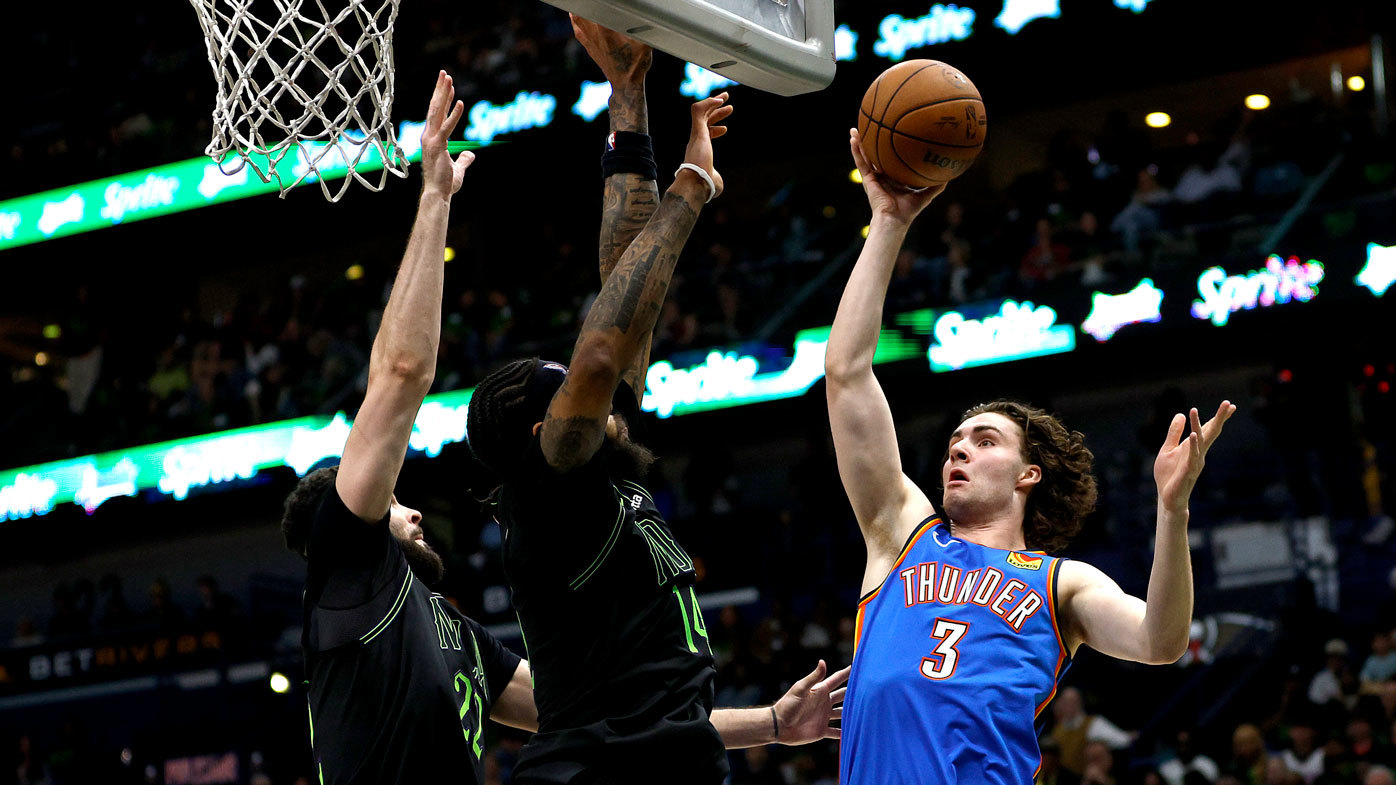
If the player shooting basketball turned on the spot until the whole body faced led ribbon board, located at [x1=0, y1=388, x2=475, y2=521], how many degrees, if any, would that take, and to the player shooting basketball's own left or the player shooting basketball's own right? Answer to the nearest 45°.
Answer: approximately 90° to the player shooting basketball's own right

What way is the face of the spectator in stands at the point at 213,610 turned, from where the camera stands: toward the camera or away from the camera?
toward the camera

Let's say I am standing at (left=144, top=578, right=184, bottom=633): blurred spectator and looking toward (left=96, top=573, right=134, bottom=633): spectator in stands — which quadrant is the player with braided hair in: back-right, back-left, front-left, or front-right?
back-left

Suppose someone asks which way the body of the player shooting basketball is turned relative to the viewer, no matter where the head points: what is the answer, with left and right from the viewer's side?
facing the viewer and to the left of the viewer

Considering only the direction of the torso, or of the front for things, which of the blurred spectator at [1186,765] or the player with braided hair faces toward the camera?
the blurred spectator

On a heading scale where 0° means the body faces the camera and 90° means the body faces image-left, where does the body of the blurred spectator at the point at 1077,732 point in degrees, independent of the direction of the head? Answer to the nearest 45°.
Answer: approximately 0°

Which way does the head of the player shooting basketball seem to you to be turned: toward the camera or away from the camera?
toward the camera

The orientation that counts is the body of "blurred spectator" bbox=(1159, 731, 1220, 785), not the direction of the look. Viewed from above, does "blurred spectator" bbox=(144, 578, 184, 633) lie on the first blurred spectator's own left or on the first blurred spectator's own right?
on the first blurred spectator's own right

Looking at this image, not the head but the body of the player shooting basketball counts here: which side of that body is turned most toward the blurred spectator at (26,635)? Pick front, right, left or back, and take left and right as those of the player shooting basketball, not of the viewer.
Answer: back

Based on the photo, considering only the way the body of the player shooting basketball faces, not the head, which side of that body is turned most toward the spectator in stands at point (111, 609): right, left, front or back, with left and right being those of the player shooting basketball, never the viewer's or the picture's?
back

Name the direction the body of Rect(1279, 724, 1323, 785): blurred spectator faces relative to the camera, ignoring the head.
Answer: toward the camera

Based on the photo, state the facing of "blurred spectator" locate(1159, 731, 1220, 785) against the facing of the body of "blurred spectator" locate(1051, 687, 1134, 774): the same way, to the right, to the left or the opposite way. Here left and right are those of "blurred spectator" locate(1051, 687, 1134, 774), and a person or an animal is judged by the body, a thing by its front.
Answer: the same way

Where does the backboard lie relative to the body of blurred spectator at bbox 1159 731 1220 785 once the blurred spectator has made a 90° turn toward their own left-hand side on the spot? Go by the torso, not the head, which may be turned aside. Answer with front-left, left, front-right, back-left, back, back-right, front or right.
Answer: right

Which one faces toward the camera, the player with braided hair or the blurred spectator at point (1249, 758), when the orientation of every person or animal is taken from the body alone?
the blurred spectator

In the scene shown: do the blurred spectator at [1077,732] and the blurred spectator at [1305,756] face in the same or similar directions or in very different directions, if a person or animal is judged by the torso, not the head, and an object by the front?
same or similar directions

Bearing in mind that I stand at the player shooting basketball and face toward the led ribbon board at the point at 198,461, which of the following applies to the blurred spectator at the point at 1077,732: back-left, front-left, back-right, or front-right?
front-right
